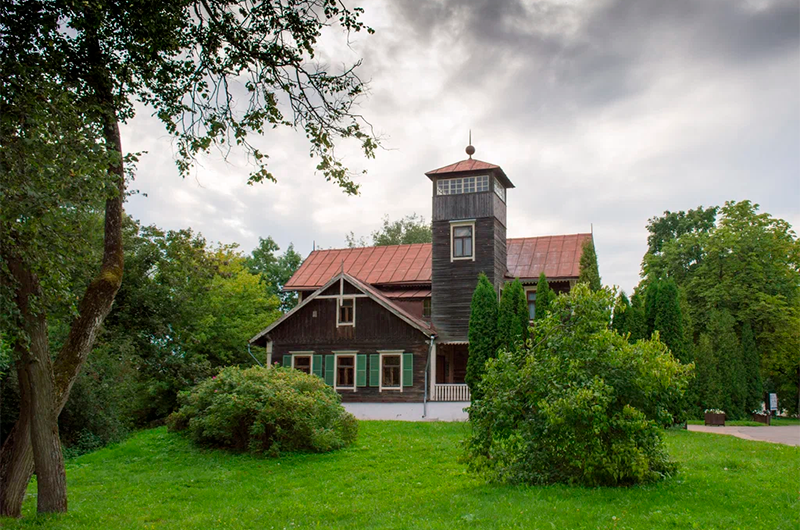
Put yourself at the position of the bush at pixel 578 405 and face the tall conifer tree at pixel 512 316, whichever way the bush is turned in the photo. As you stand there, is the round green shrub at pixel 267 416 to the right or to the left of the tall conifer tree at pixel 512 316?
left

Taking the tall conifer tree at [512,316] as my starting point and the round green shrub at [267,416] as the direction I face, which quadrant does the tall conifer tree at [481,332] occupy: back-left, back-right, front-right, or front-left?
front-right

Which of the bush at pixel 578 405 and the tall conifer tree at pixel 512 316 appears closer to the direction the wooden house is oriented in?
the bush

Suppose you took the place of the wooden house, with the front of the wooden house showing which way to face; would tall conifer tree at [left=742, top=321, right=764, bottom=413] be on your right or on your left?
on your left

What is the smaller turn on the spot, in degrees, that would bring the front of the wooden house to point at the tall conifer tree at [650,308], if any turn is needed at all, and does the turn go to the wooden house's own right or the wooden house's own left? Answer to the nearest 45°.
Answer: approximately 45° to the wooden house's own left

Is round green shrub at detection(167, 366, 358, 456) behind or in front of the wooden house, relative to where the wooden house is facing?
in front

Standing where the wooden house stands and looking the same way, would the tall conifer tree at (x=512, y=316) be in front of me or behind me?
in front

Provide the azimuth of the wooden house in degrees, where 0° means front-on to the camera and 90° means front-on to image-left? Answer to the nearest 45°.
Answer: approximately 0°

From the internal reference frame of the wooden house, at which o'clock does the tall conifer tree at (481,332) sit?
The tall conifer tree is roughly at 11 o'clock from the wooden house.

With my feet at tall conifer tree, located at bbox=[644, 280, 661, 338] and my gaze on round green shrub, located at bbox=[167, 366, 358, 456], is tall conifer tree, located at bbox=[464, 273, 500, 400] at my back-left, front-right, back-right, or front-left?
front-right

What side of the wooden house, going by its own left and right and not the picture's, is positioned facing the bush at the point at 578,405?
front

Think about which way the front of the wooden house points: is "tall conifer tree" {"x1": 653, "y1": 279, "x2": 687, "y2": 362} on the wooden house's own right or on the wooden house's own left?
on the wooden house's own left

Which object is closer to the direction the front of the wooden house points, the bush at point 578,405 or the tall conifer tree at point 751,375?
the bush
